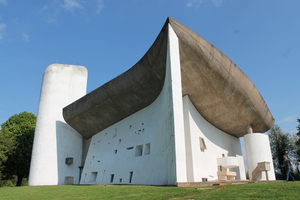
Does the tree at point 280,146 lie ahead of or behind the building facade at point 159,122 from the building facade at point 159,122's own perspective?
behind

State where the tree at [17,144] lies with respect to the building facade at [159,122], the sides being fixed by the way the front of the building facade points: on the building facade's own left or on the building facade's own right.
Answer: on the building facade's own right

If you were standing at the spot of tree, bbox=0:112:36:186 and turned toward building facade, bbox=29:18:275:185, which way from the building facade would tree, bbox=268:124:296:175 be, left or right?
left

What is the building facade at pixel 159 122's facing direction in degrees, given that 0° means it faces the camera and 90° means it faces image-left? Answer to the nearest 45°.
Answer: approximately 45°
